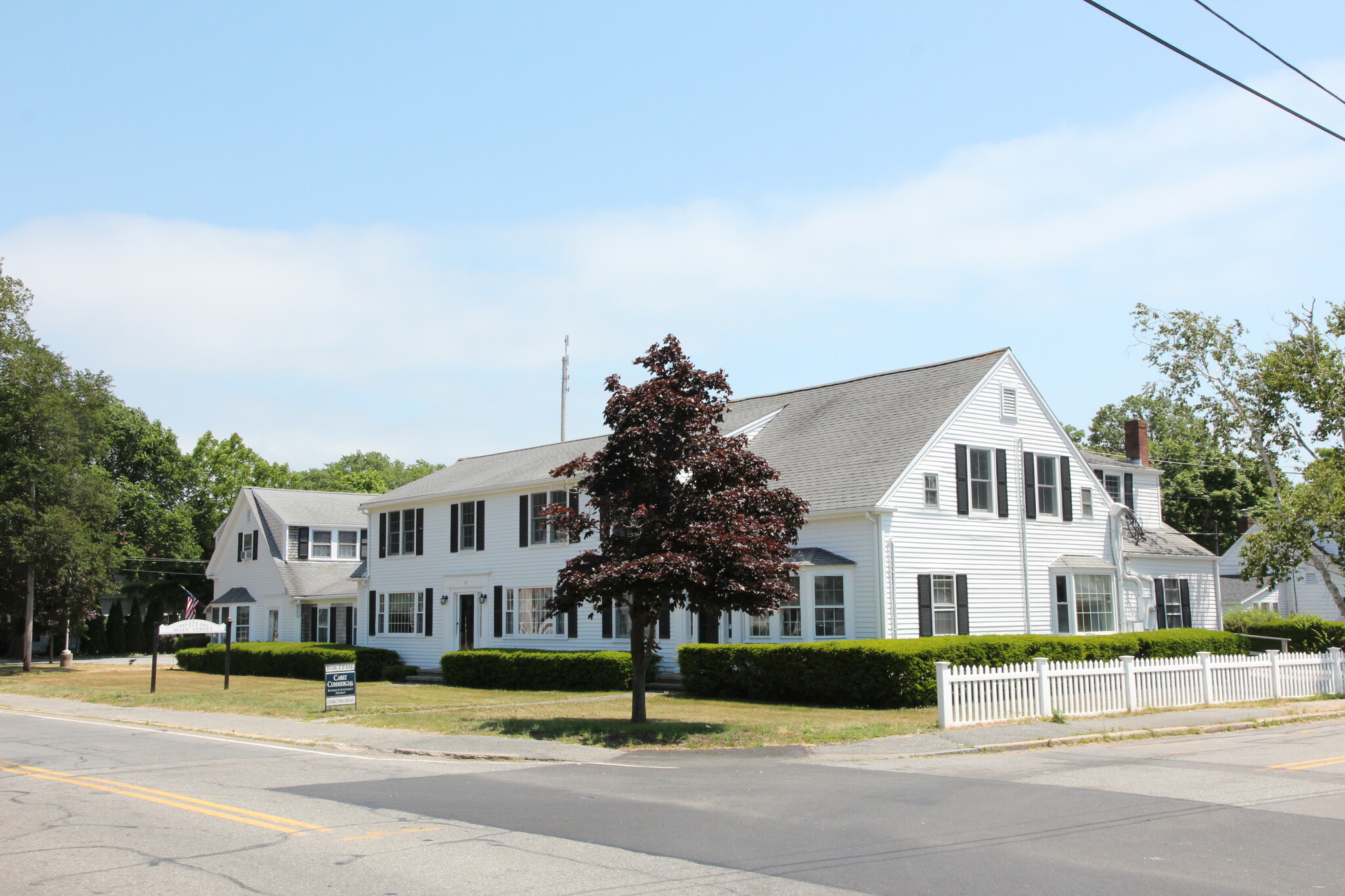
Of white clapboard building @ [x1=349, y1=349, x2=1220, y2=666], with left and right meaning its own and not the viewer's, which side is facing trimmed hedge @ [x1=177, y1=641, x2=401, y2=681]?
right

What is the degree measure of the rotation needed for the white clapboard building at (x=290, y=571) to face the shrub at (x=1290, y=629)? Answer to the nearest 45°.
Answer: approximately 90° to its left

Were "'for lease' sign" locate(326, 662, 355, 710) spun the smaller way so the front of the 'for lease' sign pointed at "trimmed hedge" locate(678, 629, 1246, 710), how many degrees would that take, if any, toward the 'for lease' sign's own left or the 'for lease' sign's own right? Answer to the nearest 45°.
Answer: approximately 90° to the 'for lease' sign's own left

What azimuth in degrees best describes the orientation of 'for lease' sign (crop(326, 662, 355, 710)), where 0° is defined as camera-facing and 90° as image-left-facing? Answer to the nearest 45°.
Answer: approximately 0°

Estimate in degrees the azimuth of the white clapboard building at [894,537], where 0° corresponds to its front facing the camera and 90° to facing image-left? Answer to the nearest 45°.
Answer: approximately 45°

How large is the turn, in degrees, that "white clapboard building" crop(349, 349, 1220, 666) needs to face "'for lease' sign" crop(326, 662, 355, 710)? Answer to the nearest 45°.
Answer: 0° — it already faces it

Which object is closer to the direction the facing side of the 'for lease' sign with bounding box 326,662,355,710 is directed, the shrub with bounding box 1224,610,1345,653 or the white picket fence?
the white picket fence

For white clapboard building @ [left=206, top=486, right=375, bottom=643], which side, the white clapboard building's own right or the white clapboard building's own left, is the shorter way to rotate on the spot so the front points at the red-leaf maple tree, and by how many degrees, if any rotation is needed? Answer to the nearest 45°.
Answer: approximately 45° to the white clapboard building's own left

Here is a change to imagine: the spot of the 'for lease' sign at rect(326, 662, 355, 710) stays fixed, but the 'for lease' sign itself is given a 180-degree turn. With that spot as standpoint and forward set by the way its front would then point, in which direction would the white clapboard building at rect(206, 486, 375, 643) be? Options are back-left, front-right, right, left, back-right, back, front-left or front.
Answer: front

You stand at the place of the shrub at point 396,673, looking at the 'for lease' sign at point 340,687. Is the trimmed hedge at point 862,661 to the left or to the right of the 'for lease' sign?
left

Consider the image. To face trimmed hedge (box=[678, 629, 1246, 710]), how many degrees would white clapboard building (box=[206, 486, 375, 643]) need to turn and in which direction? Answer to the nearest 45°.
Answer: approximately 45° to its left

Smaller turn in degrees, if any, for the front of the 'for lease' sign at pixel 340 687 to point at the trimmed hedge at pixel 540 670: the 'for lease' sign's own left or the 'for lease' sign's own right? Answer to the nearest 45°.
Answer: approximately 135° to the 'for lease' sign's own left
